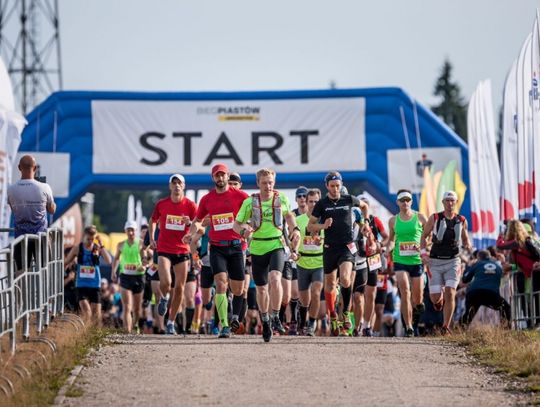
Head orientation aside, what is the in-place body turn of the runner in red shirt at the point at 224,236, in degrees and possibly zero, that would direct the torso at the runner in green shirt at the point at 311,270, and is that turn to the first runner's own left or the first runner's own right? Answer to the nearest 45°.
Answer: approximately 135° to the first runner's own left

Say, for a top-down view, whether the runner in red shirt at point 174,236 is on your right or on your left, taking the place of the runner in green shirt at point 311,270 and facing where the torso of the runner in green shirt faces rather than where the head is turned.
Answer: on your right

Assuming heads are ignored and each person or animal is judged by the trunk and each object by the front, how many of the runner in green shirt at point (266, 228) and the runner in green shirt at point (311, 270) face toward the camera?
2

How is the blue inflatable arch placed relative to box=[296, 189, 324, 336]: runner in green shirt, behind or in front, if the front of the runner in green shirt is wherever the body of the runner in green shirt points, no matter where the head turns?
behind

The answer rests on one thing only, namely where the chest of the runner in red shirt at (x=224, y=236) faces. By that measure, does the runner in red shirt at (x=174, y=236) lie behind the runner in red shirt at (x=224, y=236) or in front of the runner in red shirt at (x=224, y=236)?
behind

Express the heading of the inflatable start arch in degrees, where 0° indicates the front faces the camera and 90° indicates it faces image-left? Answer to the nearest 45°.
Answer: approximately 0°

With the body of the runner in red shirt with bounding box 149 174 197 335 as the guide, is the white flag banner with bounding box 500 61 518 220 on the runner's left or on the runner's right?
on the runner's left
